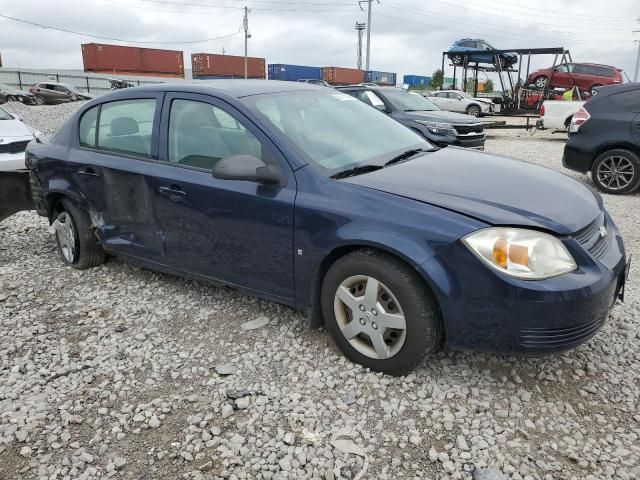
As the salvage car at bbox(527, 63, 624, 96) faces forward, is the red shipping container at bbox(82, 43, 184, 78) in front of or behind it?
in front

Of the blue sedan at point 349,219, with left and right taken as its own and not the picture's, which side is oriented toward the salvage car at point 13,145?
back

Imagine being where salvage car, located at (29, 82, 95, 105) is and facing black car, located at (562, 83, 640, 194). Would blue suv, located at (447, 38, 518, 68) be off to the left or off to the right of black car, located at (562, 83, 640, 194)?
left

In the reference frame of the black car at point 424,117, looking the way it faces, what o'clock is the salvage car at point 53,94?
The salvage car is roughly at 6 o'clock from the black car.

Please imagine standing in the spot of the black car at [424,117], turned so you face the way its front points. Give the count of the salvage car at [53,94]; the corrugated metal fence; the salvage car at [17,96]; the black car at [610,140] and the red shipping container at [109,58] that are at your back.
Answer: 4

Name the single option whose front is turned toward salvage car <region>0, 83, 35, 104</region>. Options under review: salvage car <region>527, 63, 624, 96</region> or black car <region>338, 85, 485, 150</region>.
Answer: salvage car <region>527, 63, 624, 96</region>

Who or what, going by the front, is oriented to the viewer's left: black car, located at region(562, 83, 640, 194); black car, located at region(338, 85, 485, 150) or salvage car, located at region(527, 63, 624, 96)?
the salvage car

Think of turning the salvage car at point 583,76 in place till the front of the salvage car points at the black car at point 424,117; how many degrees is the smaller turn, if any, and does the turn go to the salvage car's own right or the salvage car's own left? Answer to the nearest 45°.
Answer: approximately 90° to the salvage car's own left

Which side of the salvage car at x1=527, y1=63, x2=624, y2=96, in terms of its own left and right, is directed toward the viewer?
left

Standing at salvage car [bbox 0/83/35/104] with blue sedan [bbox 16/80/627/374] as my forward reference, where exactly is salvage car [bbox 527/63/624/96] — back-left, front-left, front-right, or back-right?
front-left

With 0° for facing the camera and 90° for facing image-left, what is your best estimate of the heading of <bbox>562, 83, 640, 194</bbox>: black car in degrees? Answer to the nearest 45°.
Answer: approximately 270°

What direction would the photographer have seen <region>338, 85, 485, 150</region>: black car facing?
facing the viewer and to the right of the viewer

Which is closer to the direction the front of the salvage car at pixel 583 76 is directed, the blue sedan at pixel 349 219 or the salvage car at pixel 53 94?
the salvage car

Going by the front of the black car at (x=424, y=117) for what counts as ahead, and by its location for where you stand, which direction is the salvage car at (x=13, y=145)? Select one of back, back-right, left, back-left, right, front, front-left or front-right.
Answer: right
